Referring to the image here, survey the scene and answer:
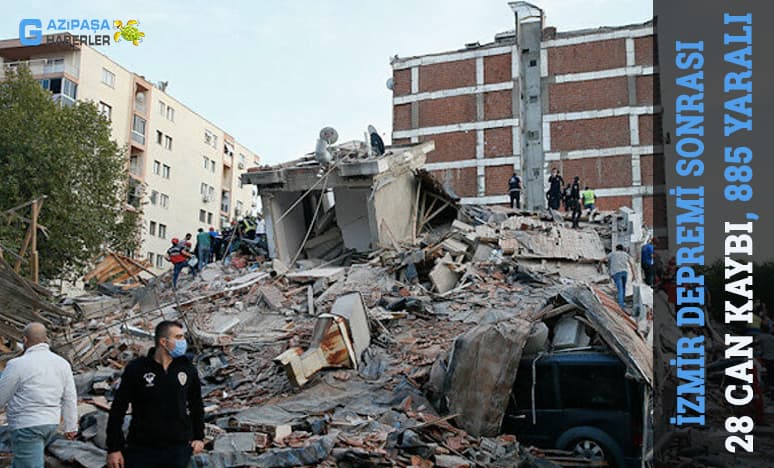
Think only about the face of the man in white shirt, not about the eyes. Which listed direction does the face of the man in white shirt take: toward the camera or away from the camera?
away from the camera

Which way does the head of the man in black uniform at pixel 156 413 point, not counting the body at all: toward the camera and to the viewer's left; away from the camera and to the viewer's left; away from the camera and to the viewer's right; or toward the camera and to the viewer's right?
toward the camera and to the viewer's right

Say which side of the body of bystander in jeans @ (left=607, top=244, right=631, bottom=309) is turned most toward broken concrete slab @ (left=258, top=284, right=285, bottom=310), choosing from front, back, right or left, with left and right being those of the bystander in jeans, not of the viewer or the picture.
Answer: left

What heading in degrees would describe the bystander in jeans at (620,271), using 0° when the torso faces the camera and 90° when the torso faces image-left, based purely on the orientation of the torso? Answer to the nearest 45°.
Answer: approximately 180°

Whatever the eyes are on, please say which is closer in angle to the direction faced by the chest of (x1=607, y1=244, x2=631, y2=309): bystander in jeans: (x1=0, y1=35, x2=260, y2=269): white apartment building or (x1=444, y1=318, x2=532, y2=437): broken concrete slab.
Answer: the white apartment building

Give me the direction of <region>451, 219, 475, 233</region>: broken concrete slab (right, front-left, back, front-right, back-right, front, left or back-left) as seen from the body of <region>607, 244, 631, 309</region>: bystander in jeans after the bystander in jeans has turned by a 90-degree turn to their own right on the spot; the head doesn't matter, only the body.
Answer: back-left

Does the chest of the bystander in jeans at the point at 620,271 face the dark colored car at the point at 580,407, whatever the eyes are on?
no

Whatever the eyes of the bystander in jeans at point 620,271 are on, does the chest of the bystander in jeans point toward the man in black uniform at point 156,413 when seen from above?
no

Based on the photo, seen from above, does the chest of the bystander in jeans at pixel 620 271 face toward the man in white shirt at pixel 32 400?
no

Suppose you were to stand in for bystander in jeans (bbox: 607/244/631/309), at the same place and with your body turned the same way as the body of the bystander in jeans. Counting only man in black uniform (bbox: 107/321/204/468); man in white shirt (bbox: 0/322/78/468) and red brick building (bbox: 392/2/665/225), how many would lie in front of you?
1

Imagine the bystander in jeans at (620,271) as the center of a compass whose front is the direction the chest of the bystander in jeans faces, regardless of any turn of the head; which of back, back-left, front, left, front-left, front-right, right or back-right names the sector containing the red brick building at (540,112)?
front
